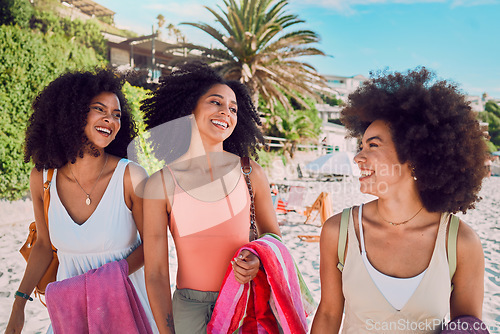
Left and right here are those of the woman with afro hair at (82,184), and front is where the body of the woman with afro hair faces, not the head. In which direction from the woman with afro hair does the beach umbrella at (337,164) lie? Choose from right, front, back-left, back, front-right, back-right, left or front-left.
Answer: back-left

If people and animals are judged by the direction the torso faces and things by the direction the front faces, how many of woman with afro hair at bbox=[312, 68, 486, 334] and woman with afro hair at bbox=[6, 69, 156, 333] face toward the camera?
2

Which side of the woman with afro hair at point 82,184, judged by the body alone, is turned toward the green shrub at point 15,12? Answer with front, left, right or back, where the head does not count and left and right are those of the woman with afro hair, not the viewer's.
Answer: back

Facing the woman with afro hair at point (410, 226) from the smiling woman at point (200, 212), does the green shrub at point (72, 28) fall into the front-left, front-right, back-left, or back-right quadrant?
back-left

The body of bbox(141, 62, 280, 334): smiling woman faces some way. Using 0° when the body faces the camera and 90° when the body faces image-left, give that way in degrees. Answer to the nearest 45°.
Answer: approximately 315°

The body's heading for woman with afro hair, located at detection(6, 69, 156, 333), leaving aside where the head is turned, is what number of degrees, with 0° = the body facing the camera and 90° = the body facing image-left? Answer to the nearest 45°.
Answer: approximately 0°

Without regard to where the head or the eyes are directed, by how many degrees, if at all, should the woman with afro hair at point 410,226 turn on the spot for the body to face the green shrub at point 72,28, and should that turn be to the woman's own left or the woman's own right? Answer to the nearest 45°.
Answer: approximately 135° to the woman's own right
